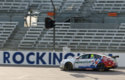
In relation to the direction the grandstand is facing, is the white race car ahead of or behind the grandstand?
ahead

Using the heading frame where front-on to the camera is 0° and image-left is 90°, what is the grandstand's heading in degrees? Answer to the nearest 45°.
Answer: approximately 0°
